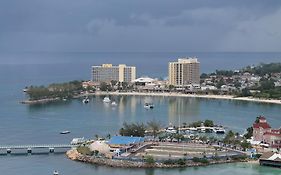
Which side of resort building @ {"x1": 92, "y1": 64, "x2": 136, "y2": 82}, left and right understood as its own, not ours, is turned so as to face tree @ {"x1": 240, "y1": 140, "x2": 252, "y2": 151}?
front

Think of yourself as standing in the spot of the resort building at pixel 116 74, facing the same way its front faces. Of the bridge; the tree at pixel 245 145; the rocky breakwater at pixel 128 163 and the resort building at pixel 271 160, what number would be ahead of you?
4

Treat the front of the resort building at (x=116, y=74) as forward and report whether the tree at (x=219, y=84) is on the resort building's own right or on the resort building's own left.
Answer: on the resort building's own left

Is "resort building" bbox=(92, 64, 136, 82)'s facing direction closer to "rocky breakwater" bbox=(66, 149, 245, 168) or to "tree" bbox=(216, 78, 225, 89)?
the rocky breakwater

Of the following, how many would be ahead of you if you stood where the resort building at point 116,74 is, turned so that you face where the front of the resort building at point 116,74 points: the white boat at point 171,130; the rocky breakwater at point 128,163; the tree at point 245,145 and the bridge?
4

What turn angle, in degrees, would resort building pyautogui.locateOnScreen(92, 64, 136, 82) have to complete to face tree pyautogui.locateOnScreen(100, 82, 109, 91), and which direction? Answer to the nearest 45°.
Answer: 0° — it already faces it

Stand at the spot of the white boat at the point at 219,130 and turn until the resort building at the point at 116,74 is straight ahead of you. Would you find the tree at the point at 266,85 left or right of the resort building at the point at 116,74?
right

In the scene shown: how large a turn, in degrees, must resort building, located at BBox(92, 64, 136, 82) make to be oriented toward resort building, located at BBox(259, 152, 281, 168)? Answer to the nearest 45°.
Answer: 0° — it already faces it

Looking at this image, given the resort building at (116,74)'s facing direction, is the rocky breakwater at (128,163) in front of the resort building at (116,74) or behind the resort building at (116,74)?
in front

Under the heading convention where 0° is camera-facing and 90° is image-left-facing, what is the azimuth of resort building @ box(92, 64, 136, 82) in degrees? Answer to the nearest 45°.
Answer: approximately 0°

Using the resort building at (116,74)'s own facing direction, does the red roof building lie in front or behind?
in front

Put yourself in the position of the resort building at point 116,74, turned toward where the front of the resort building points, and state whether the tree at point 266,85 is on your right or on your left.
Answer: on your left

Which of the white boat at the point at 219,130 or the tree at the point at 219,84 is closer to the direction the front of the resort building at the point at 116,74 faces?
the white boat
